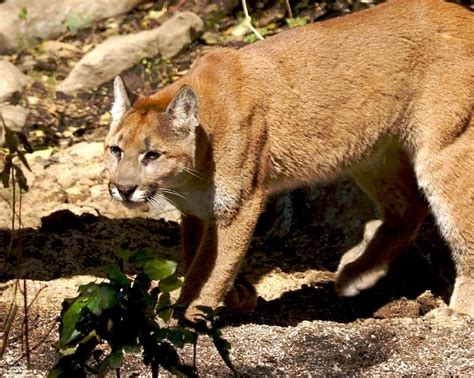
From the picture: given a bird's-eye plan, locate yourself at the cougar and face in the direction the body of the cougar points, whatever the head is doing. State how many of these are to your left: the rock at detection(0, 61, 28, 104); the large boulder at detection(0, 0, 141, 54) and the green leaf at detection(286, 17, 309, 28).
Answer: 0

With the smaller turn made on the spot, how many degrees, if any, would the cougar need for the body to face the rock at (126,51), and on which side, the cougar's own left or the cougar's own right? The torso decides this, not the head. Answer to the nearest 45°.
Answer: approximately 45° to the cougar's own right

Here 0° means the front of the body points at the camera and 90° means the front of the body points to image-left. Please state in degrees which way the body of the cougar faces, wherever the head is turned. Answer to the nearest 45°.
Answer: approximately 90°

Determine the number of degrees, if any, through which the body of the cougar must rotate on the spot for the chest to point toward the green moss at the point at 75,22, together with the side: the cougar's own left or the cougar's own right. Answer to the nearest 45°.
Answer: approximately 45° to the cougar's own right

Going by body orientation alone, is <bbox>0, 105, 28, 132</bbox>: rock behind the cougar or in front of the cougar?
in front

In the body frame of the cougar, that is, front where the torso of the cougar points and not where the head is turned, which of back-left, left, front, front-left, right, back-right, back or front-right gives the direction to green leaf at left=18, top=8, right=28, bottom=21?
front-right

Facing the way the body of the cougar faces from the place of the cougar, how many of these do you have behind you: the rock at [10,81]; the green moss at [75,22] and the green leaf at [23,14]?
0

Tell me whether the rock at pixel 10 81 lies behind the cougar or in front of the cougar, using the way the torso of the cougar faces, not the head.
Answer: in front

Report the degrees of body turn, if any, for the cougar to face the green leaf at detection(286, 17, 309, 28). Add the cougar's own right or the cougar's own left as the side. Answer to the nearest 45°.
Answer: approximately 90° to the cougar's own right

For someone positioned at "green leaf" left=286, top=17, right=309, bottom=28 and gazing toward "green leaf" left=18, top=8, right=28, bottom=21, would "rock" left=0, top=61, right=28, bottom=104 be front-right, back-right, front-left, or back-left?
front-left

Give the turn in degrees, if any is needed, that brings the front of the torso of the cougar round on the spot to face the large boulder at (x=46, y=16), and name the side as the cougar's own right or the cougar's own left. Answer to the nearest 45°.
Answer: approximately 45° to the cougar's own right
